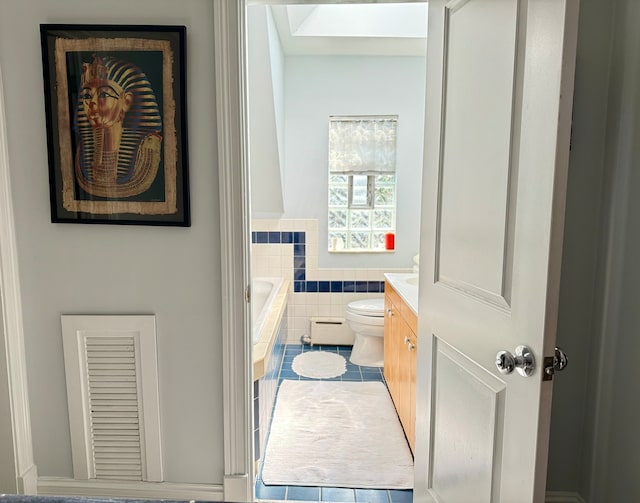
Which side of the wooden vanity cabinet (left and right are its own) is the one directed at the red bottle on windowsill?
right

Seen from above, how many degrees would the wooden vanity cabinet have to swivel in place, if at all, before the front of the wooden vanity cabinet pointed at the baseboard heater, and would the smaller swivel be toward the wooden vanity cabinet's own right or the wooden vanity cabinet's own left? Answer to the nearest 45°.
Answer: approximately 45° to the wooden vanity cabinet's own right

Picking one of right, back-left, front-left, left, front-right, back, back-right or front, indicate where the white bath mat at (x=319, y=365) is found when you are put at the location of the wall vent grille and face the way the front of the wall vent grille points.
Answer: back-left

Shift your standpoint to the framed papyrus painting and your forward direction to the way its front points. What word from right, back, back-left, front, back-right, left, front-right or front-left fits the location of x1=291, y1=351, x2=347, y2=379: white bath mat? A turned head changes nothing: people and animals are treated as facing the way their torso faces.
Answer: back-left

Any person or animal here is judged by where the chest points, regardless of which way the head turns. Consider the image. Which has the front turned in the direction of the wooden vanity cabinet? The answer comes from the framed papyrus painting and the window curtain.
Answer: the window curtain

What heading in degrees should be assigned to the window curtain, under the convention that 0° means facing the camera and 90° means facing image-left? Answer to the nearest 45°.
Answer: approximately 0°

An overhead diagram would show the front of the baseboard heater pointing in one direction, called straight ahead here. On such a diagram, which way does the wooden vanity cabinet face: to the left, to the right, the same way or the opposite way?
to the right

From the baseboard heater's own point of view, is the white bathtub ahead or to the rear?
ahead
